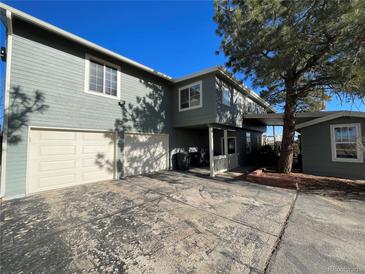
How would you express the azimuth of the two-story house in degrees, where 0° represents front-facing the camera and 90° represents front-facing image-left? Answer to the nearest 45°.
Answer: approximately 315°

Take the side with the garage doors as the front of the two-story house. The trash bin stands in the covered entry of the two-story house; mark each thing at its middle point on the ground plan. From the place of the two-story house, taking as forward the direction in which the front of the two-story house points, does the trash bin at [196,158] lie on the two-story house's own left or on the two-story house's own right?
on the two-story house's own left

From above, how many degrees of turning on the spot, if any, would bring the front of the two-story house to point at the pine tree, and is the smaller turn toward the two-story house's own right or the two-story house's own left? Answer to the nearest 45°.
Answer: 0° — it already faces it

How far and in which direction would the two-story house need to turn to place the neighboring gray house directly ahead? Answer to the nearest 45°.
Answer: approximately 45° to its left
